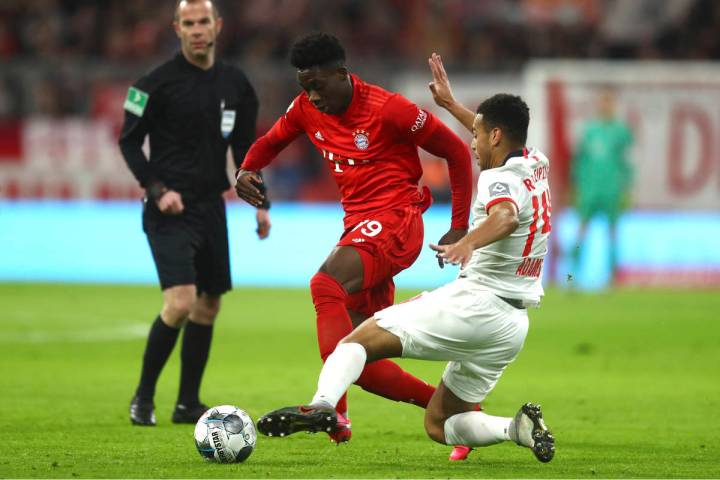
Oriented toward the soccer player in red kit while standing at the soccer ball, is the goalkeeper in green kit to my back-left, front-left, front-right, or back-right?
front-left

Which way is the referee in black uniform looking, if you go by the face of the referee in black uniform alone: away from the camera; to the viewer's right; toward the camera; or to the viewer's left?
toward the camera

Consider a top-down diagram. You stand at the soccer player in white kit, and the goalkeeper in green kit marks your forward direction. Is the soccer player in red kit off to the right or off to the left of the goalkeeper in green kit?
left

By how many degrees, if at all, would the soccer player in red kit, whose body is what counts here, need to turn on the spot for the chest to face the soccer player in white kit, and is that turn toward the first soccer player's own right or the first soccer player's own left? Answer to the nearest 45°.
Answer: approximately 90° to the first soccer player's own left

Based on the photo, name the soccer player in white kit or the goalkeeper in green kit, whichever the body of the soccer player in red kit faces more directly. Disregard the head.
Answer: the soccer player in white kit

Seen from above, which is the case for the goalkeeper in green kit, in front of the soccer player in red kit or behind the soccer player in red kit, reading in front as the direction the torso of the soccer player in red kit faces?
behind
